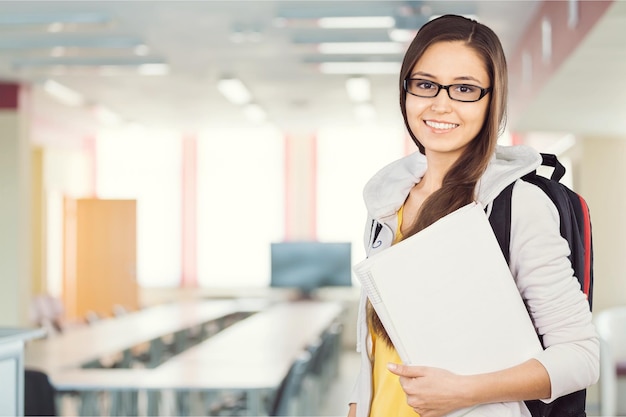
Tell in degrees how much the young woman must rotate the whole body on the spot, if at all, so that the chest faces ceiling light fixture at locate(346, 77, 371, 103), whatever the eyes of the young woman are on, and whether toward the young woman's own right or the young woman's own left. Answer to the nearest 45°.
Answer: approximately 135° to the young woman's own right

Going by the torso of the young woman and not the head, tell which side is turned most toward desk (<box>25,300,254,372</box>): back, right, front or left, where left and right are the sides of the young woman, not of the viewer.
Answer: right

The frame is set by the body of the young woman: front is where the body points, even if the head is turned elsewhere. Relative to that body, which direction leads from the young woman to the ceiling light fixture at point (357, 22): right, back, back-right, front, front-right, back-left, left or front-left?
back-right

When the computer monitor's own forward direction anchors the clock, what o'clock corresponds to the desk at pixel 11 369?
The desk is roughly at 12 o'clock from the computer monitor.

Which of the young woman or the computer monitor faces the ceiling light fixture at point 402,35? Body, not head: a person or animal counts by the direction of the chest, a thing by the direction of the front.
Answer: the computer monitor

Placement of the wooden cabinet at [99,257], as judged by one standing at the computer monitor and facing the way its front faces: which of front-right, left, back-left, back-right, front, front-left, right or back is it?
right

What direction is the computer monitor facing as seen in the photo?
toward the camera

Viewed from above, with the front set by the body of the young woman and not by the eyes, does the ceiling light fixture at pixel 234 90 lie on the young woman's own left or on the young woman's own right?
on the young woman's own right

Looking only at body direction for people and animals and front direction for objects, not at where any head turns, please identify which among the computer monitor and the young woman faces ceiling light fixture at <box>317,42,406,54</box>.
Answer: the computer monitor

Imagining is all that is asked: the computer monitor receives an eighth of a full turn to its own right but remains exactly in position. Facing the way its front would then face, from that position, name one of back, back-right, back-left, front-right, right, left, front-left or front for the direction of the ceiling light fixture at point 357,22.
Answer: front-left

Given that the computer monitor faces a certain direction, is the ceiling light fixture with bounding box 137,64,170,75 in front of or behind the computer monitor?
in front

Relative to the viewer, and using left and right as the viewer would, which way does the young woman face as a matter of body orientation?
facing the viewer and to the left of the viewer

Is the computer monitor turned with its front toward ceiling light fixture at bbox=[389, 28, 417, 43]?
yes

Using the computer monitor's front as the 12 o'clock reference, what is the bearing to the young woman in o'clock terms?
The young woman is roughly at 12 o'clock from the computer monitor.

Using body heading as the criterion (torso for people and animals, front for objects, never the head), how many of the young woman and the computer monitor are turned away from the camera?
0
